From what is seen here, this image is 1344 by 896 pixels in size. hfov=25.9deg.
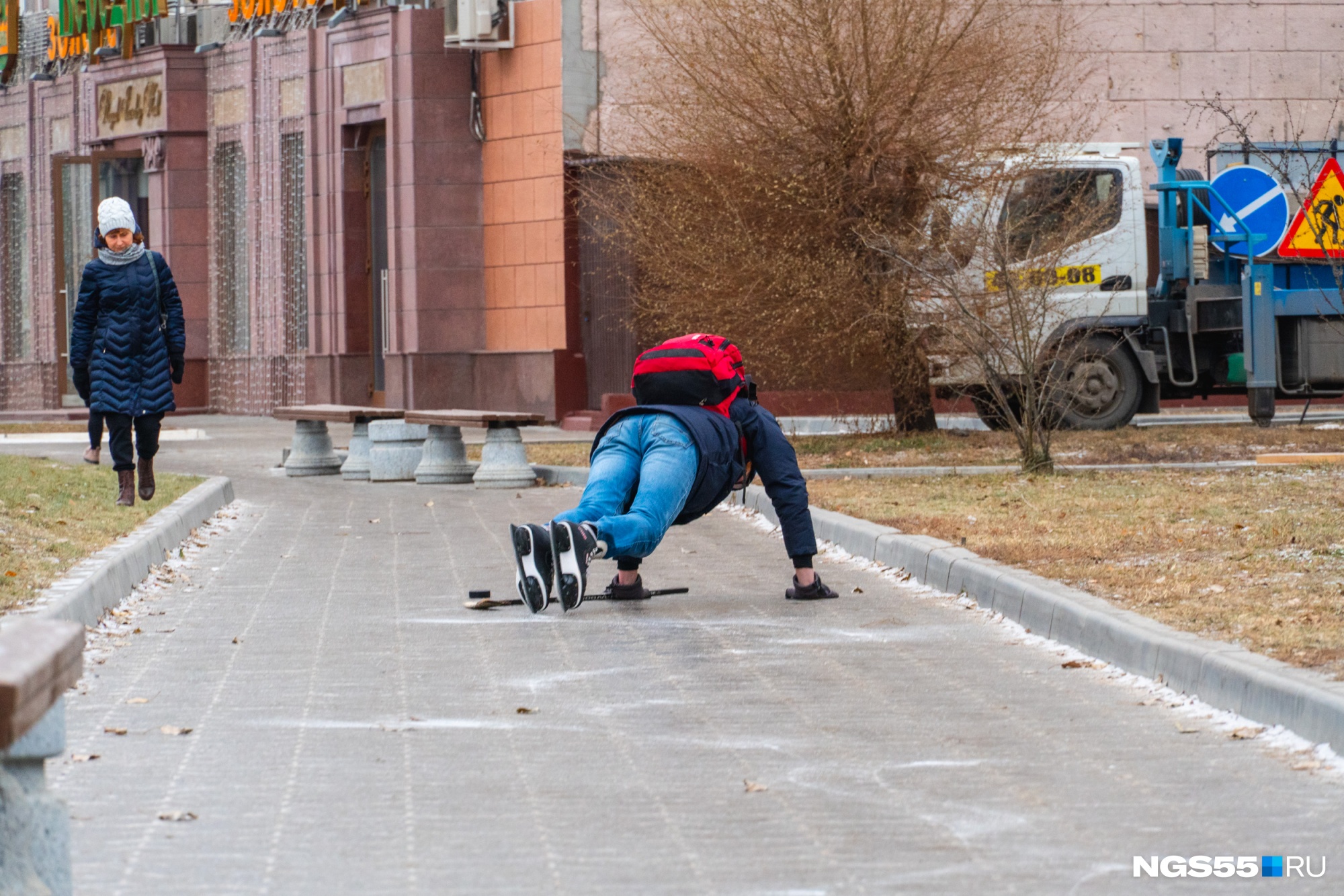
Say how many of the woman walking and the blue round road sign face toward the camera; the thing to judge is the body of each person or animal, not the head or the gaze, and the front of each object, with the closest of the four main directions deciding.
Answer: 2

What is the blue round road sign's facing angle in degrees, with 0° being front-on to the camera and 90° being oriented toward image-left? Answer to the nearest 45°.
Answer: approximately 0°

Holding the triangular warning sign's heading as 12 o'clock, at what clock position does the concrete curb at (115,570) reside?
The concrete curb is roughly at 1 o'clock from the triangular warning sign.

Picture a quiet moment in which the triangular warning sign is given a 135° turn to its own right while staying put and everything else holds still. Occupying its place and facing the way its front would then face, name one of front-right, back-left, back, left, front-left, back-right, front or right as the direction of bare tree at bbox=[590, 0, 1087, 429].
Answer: front-left

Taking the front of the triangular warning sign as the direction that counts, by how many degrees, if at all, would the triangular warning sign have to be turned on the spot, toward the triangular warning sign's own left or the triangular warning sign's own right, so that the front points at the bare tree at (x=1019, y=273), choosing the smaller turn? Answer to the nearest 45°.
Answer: approximately 90° to the triangular warning sign's own right
